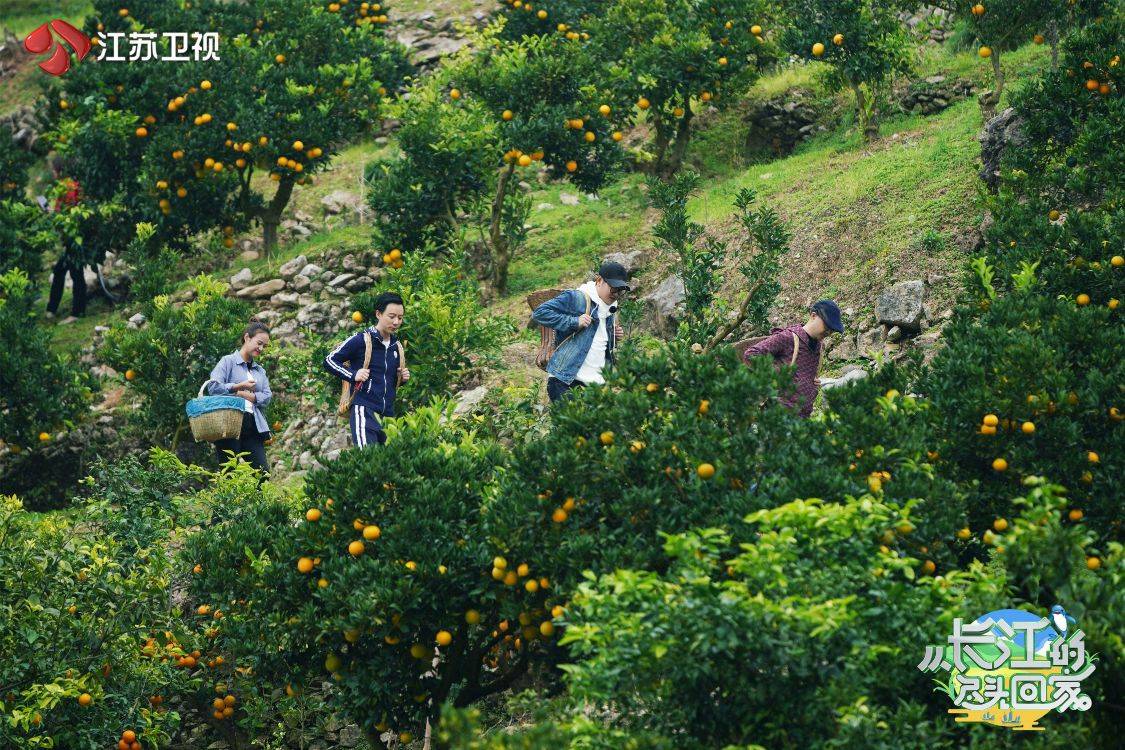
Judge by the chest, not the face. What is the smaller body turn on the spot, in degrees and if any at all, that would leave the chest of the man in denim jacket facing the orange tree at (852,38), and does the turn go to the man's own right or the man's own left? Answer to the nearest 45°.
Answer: approximately 135° to the man's own left

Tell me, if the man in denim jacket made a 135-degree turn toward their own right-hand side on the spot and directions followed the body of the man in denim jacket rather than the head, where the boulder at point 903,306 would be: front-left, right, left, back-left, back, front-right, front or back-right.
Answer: back-right

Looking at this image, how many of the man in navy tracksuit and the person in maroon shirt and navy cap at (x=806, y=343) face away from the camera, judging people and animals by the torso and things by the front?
0

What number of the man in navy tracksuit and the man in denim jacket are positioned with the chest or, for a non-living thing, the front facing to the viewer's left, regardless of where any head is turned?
0

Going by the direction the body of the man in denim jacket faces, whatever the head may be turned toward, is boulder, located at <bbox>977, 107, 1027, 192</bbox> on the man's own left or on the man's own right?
on the man's own left

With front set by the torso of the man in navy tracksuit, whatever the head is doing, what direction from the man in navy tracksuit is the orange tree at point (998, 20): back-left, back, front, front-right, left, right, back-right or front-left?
left

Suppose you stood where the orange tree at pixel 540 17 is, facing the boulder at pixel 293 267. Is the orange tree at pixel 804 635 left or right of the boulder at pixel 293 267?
left

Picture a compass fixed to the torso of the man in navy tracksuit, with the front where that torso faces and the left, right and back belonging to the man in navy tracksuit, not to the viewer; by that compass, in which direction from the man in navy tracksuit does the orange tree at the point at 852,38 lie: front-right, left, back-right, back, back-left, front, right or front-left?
left
